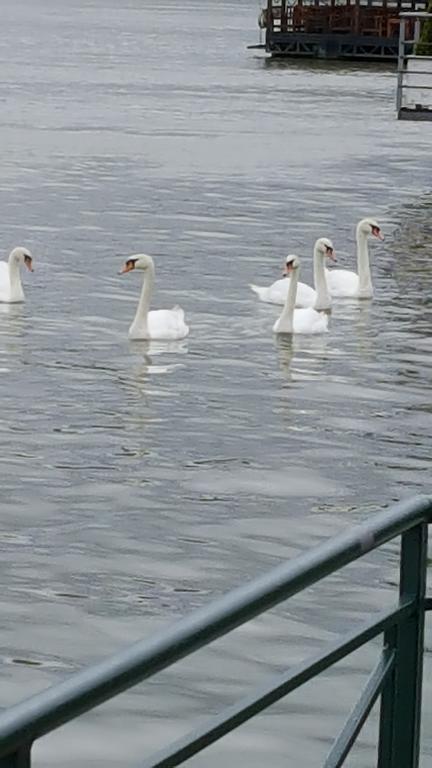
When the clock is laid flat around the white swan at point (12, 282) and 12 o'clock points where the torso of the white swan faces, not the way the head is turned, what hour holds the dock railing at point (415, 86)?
The dock railing is roughly at 10 o'clock from the white swan.

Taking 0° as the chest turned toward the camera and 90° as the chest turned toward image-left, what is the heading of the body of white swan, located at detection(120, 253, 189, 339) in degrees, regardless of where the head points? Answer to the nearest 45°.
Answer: approximately 90°

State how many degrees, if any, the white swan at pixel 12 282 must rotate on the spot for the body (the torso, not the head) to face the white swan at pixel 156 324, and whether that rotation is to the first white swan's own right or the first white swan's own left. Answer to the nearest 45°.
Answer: approximately 45° to the first white swan's own right

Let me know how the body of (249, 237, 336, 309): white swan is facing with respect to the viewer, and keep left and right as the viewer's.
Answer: facing to the right of the viewer

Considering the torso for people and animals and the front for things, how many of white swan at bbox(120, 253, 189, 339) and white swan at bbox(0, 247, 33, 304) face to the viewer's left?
1

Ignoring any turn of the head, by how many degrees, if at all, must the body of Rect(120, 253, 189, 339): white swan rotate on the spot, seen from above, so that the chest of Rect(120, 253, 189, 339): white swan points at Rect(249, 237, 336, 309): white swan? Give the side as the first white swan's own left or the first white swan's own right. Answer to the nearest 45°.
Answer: approximately 135° to the first white swan's own right

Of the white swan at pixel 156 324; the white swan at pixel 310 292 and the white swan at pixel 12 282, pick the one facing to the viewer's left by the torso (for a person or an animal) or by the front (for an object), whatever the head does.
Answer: the white swan at pixel 156 324

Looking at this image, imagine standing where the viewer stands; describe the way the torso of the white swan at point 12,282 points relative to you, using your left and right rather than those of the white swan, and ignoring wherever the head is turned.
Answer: facing to the right of the viewer

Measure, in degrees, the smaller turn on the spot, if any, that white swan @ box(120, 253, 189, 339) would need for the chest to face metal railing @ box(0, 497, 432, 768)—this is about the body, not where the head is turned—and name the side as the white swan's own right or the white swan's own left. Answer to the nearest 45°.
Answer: approximately 90° to the white swan's own left
